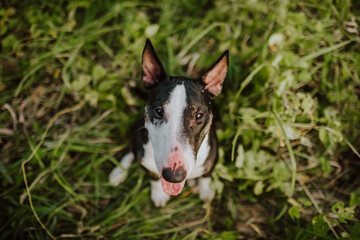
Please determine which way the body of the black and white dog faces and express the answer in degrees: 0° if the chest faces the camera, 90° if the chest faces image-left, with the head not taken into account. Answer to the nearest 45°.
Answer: approximately 0°
